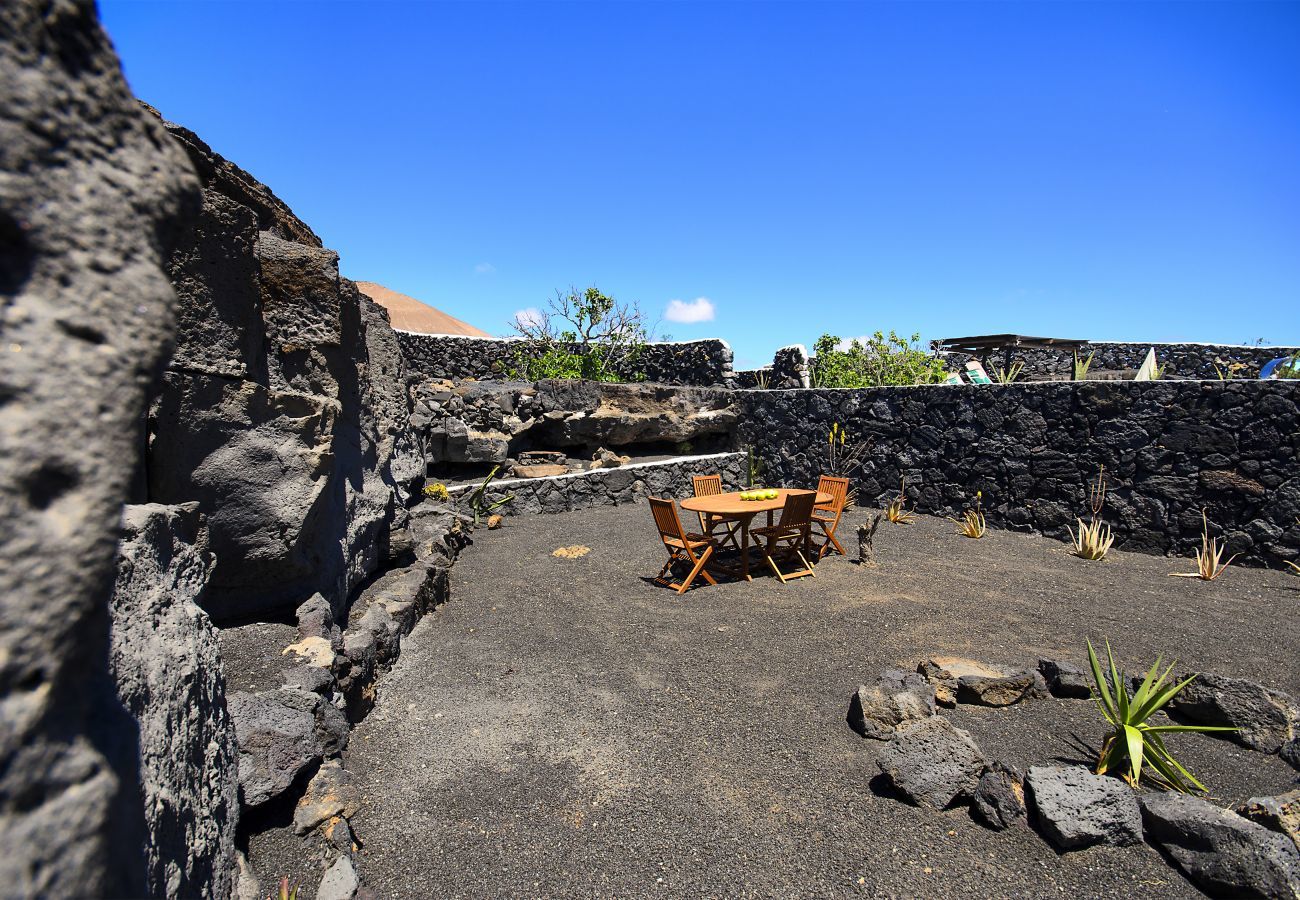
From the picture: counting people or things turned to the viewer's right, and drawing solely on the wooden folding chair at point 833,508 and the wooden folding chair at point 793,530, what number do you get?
0

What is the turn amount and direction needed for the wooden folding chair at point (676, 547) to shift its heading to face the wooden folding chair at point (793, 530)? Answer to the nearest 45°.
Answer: approximately 45° to its right

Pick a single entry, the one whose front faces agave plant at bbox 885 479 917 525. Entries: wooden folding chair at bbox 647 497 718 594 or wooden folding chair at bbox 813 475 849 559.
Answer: wooden folding chair at bbox 647 497 718 594

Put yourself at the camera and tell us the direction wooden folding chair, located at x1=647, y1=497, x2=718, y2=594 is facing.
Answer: facing away from the viewer and to the right of the viewer

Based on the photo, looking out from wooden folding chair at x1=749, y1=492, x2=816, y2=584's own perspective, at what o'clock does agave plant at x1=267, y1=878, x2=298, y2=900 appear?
The agave plant is roughly at 8 o'clock from the wooden folding chair.

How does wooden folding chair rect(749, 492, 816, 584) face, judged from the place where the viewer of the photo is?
facing away from the viewer and to the left of the viewer

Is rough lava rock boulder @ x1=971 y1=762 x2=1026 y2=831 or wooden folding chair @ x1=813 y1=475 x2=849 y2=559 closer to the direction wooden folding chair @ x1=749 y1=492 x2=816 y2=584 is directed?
the wooden folding chair

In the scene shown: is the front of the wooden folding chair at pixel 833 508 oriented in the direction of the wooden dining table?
yes

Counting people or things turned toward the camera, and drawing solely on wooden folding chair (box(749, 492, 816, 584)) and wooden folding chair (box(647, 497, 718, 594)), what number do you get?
0

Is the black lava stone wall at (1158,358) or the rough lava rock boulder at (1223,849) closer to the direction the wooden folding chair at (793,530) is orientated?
the black lava stone wall

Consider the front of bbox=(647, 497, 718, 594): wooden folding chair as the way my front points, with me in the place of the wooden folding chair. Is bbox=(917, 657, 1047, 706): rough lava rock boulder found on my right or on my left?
on my right

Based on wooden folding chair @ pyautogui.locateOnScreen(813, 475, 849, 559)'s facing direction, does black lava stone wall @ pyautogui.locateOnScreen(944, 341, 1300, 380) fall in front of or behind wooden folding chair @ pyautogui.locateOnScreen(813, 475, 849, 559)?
behind

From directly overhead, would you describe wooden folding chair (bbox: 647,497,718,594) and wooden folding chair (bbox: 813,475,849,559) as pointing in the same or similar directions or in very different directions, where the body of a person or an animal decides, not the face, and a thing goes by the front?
very different directions

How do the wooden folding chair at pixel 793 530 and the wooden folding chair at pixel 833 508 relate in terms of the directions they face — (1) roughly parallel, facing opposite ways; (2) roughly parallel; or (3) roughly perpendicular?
roughly perpendicular
